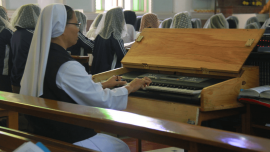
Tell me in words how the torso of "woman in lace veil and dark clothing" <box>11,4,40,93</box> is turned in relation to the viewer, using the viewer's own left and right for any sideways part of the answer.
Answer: facing away from the viewer and to the right of the viewer

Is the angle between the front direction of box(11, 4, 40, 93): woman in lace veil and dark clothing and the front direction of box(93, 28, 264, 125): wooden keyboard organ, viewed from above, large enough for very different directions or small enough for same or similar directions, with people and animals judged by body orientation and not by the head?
very different directions

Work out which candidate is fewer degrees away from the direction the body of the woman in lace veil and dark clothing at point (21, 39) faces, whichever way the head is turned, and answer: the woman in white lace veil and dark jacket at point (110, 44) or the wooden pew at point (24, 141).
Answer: the woman in white lace veil and dark jacket

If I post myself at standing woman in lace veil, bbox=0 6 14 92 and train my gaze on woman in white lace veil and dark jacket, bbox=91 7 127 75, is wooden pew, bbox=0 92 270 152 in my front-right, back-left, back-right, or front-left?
front-right

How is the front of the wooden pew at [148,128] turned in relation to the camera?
facing away from the viewer and to the right of the viewer

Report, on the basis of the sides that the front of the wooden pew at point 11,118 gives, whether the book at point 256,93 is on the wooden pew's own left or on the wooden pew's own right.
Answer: on the wooden pew's own right

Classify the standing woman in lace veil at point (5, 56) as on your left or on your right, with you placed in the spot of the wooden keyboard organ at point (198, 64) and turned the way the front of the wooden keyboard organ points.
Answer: on your right

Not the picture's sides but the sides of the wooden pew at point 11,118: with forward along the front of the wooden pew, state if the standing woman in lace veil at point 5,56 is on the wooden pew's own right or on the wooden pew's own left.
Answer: on the wooden pew's own left

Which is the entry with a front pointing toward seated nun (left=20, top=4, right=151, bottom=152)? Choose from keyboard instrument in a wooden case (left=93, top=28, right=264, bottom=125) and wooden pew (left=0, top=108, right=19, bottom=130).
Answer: the keyboard instrument in a wooden case

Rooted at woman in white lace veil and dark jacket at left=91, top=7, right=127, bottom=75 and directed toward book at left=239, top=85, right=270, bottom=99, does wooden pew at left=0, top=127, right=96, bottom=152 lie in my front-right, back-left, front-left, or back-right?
front-right

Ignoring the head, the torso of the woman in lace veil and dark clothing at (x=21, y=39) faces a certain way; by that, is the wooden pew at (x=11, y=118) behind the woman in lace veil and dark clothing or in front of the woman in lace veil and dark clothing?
behind

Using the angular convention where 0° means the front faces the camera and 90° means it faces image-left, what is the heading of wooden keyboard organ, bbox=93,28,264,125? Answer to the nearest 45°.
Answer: approximately 45°

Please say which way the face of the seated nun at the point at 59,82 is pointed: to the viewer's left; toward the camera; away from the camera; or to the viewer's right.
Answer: to the viewer's right

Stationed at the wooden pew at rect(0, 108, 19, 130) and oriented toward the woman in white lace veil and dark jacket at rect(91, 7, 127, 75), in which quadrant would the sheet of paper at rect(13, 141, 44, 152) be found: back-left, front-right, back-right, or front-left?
back-right

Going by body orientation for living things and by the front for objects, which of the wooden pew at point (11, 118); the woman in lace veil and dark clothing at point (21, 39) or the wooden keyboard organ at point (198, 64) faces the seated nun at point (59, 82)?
the wooden keyboard organ
